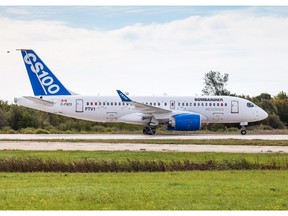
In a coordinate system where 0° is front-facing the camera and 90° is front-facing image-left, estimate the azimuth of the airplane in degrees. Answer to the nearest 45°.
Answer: approximately 270°
